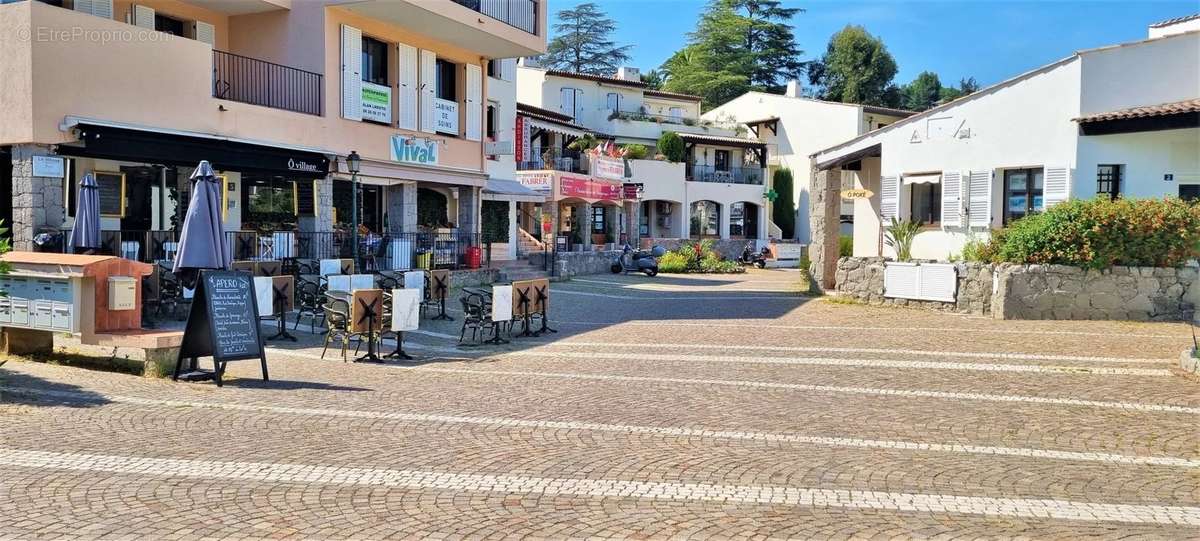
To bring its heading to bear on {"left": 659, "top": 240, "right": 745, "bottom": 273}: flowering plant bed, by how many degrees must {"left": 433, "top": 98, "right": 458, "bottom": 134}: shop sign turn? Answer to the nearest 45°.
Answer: approximately 90° to its left

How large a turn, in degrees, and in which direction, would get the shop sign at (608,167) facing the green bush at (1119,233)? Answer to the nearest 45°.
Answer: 0° — it already faces it

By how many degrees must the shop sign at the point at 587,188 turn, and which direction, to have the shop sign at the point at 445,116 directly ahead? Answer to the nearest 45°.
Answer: approximately 45° to its right

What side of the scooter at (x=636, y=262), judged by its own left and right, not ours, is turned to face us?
left

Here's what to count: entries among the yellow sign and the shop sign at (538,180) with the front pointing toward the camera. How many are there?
2

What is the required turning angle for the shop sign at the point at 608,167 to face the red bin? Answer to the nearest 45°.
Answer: approximately 45° to its right

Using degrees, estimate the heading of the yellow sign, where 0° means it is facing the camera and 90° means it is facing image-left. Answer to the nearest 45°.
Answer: approximately 0°

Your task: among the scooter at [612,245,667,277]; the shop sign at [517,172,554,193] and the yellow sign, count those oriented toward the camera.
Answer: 2

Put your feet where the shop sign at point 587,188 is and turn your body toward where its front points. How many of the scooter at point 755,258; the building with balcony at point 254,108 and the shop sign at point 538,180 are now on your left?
1

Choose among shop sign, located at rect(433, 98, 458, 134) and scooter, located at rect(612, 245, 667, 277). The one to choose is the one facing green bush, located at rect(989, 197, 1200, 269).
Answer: the shop sign

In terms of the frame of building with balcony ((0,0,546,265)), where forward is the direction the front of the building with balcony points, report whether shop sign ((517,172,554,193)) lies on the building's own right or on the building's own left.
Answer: on the building's own left
